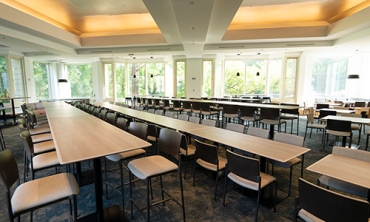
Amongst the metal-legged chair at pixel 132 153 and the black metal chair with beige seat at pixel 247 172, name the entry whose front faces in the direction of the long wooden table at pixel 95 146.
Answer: the metal-legged chair at pixel 132 153

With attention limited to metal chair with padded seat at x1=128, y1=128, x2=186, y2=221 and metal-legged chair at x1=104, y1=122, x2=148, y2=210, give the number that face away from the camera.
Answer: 0

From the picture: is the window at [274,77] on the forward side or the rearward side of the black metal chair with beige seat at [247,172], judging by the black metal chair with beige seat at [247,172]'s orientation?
on the forward side

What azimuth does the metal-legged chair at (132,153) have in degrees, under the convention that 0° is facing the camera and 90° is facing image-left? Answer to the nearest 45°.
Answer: approximately 45°

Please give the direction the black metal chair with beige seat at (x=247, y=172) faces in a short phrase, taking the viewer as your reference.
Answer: facing away from the viewer and to the right of the viewer

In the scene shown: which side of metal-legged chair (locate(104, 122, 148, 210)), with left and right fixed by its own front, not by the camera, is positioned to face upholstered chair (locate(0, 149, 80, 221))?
front

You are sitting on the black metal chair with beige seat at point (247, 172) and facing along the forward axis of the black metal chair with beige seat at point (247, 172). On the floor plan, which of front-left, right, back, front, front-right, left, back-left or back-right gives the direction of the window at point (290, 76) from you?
front-left

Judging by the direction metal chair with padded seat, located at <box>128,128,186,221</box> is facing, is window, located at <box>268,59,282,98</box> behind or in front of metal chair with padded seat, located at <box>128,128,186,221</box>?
behind

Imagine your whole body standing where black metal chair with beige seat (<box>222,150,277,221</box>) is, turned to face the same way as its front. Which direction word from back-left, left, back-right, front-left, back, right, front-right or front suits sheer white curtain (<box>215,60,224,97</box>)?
front-left

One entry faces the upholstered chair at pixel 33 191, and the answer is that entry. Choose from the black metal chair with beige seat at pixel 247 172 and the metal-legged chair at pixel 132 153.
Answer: the metal-legged chair at pixel 132 153

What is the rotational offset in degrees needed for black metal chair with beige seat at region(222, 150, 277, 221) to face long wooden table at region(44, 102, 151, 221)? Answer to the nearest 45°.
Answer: approximately 135° to its left

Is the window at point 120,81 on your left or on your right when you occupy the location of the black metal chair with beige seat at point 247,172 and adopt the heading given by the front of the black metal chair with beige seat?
on your left

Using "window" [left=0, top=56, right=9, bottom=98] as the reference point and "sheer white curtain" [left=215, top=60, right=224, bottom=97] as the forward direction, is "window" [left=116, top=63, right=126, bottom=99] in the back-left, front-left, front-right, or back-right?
front-left

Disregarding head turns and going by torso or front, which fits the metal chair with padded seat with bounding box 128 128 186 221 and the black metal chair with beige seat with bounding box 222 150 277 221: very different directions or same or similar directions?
very different directions
